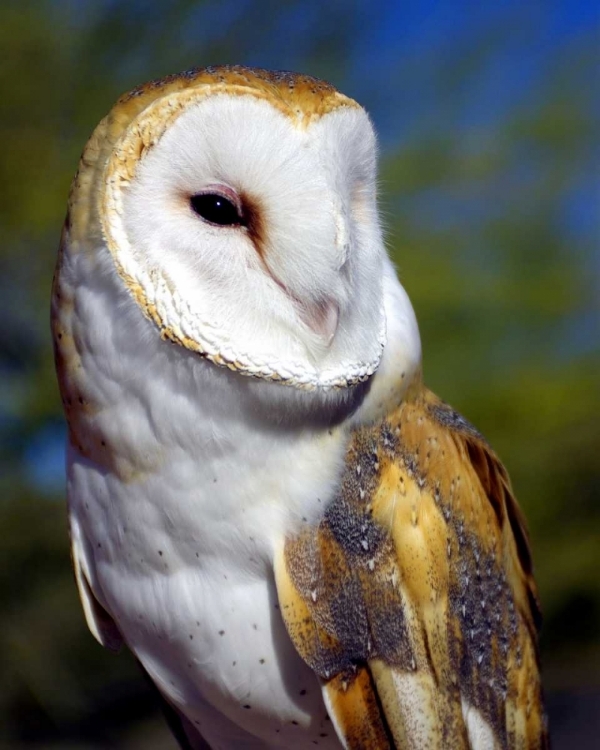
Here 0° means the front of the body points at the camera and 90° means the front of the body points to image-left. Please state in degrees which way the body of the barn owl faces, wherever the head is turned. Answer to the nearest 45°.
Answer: approximately 45°
